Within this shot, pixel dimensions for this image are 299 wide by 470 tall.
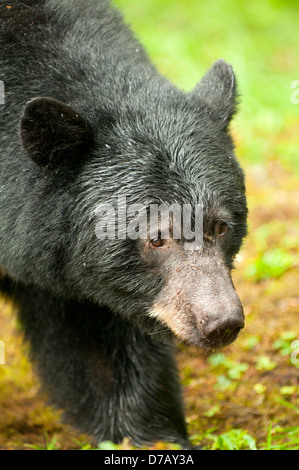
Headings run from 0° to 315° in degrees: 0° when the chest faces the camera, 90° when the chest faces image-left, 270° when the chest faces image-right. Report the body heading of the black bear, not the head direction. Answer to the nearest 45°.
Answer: approximately 315°
